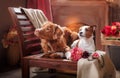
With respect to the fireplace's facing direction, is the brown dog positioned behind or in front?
in front

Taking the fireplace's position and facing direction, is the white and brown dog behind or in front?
in front

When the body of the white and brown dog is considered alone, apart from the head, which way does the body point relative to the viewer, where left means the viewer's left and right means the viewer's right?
facing the viewer and to the left of the viewer

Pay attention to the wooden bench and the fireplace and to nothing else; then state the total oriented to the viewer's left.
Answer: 0

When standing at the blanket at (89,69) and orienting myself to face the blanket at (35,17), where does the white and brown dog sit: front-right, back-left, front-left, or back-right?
front-right

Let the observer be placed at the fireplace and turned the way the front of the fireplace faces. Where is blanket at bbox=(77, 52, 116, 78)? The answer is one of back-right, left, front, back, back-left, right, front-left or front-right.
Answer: front

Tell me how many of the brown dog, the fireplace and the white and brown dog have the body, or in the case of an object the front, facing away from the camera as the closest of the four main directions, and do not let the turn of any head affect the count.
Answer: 0

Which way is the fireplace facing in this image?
toward the camera

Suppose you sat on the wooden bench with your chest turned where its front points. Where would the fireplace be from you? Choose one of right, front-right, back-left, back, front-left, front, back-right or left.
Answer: left
